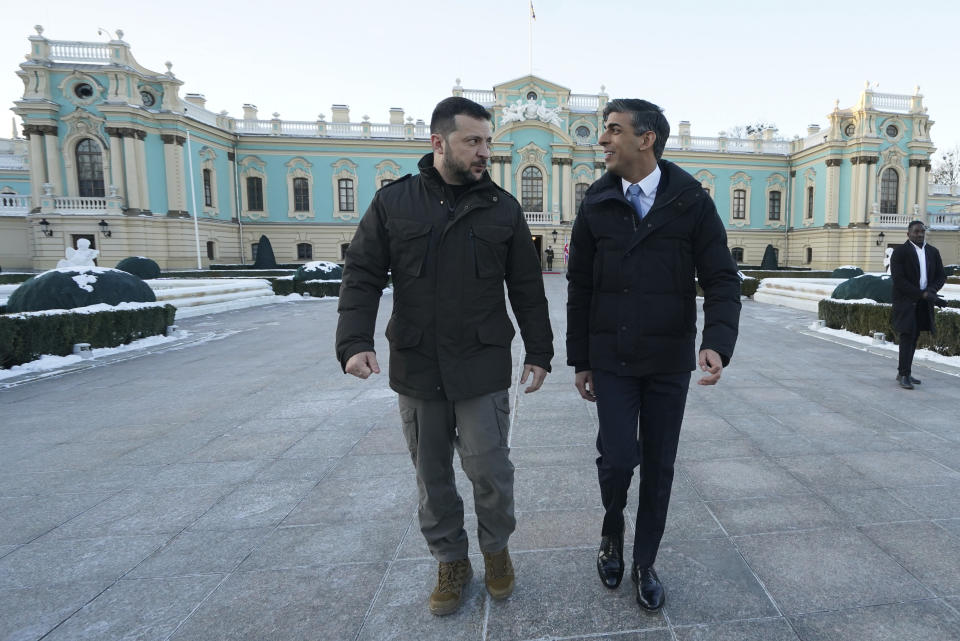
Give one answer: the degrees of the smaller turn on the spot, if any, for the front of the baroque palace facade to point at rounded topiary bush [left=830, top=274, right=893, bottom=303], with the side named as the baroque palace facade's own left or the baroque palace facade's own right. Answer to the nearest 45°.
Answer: approximately 45° to the baroque palace facade's own left

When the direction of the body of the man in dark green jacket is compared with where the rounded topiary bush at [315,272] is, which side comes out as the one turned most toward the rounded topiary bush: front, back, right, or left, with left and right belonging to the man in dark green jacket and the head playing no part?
back

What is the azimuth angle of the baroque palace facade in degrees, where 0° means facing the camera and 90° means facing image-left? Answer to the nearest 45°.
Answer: approximately 0°

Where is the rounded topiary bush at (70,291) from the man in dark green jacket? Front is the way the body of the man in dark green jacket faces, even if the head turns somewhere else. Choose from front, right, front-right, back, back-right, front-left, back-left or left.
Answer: back-right

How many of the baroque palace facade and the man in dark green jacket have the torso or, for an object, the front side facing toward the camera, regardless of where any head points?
2

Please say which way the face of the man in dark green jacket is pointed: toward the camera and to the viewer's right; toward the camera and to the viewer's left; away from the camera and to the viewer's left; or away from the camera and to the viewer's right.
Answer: toward the camera and to the viewer's right

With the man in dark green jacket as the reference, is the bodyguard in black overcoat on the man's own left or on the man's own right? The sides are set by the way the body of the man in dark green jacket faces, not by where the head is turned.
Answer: on the man's own left

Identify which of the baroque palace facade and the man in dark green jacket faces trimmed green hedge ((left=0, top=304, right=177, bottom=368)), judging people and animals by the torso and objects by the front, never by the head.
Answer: the baroque palace facade

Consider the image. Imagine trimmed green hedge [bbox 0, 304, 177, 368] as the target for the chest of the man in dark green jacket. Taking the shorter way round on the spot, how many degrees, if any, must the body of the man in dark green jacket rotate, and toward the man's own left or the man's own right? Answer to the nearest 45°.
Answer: approximately 135° to the man's own right

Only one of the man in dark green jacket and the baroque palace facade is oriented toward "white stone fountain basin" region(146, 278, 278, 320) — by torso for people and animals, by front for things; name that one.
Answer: the baroque palace facade

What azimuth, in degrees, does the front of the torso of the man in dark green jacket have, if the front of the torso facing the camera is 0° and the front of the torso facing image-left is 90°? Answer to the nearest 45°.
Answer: approximately 0°
